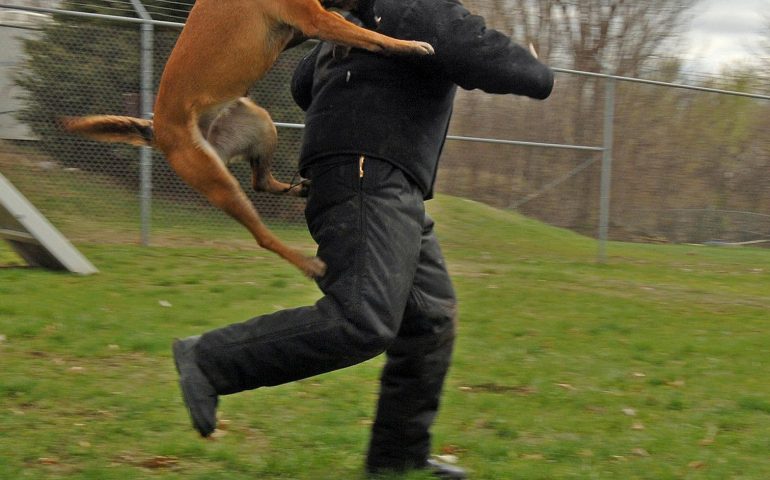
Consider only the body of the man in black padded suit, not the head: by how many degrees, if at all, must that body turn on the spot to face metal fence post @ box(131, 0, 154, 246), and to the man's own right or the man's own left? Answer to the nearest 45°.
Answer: approximately 90° to the man's own left

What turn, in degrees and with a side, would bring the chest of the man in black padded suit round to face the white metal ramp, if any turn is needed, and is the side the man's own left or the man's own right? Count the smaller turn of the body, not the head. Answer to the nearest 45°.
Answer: approximately 135° to the man's own left

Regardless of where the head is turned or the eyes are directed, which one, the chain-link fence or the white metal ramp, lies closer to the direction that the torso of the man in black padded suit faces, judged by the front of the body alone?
the chain-link fence
